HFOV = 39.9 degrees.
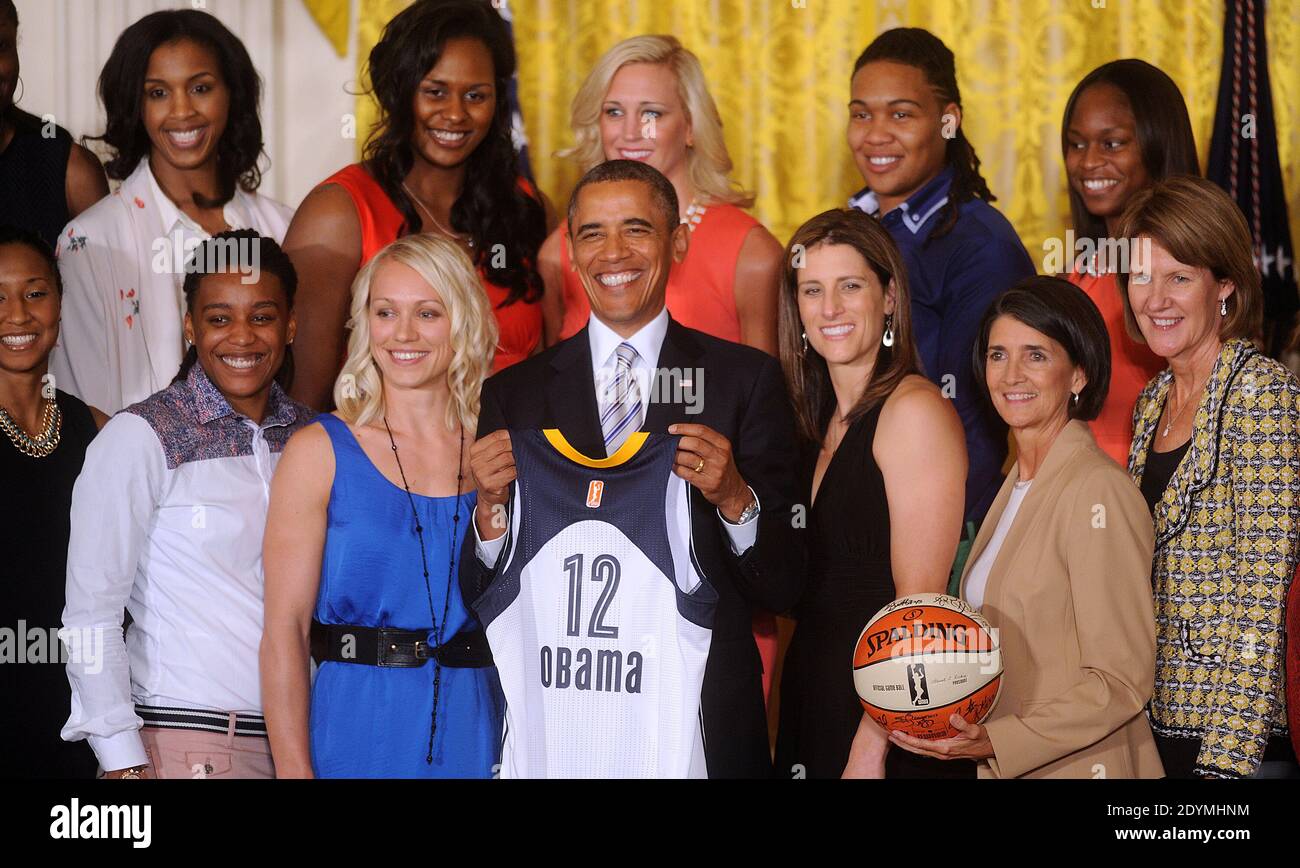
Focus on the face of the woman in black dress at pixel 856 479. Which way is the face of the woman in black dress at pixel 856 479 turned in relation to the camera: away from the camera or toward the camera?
toward the camera

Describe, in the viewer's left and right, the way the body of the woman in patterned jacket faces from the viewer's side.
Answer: facing the viewer and to the left of the viewer

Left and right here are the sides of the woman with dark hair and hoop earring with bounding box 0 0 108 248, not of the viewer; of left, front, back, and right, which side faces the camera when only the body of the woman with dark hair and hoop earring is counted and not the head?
front

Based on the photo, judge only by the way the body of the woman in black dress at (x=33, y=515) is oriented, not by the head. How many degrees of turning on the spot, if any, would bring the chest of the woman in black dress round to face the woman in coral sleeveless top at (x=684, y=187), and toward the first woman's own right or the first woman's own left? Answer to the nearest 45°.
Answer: approximately 90° to the first woman's own left

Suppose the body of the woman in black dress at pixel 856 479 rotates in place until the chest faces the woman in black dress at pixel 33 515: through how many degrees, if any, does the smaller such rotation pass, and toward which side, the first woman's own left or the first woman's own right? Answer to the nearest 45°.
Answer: approximately 45° to the first woman's own right

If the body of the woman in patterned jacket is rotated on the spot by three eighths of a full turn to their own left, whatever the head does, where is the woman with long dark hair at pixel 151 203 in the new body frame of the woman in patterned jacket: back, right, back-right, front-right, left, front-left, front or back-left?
back

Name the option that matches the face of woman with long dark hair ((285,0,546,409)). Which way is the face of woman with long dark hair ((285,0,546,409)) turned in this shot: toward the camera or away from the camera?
toward the camera

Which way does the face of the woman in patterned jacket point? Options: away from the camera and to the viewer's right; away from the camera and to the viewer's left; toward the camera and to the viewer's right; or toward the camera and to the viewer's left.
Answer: toward the camera and to the viewer's left

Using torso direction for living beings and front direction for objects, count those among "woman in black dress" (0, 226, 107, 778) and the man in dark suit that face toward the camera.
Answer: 2

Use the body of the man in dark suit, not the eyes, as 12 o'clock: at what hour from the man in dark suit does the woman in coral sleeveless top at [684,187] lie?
The woman in coral sleeveless top is roughly at 6 o'clock from the man in dark suit.

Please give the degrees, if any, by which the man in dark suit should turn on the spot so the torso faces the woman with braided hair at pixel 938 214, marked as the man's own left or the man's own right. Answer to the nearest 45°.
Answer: approximately 135° to the man's own left

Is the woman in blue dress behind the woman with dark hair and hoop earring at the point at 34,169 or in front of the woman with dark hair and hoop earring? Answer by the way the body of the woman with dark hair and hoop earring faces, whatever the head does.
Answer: in front

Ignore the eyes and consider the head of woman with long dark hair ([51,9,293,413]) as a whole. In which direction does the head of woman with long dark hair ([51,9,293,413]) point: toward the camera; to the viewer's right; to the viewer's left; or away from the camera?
toward the camera

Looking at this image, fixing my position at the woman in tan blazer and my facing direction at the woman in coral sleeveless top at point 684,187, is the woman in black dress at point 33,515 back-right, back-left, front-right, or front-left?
front-left

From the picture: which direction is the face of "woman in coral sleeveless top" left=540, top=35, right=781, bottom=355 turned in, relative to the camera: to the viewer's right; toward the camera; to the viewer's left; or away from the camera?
toward the camera

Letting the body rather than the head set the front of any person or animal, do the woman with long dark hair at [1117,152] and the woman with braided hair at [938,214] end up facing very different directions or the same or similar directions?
same or similar directions

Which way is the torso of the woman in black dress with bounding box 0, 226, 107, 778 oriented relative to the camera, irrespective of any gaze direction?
toward the camera
